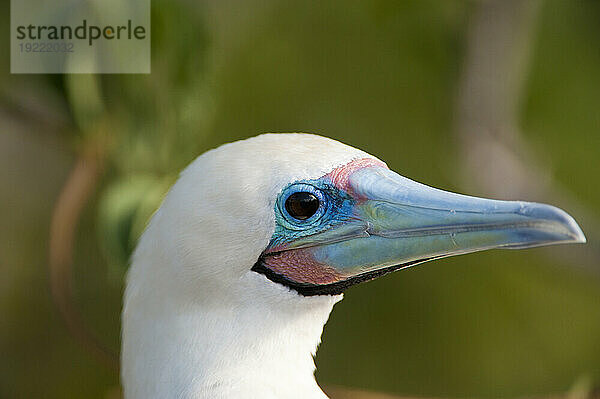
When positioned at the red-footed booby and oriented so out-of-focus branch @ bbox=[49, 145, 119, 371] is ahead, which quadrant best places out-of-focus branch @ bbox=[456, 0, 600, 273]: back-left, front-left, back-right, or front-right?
front-right

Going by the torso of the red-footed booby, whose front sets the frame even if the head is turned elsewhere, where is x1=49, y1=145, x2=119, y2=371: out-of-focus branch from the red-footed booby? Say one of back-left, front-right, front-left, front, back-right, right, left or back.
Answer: back-left

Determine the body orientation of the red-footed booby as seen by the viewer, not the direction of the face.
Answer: to the viewer's right

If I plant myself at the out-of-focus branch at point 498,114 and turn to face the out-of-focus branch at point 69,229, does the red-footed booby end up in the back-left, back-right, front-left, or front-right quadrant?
front-left

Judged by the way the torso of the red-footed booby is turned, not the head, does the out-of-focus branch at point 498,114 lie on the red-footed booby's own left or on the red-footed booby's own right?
on the red-footed booby's own left
